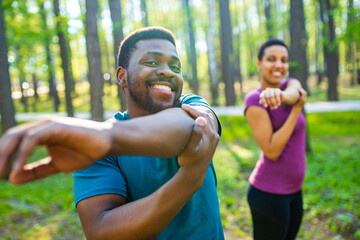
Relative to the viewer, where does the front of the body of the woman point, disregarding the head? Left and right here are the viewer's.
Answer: facing the viewer and to the right of the viewer

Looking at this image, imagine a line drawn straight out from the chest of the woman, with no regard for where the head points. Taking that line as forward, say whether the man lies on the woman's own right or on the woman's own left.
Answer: on the woman's own right
